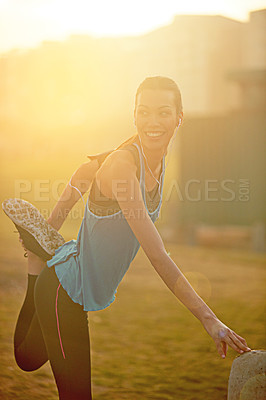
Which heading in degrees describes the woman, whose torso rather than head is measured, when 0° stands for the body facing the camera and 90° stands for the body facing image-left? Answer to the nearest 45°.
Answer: approximately 270°
